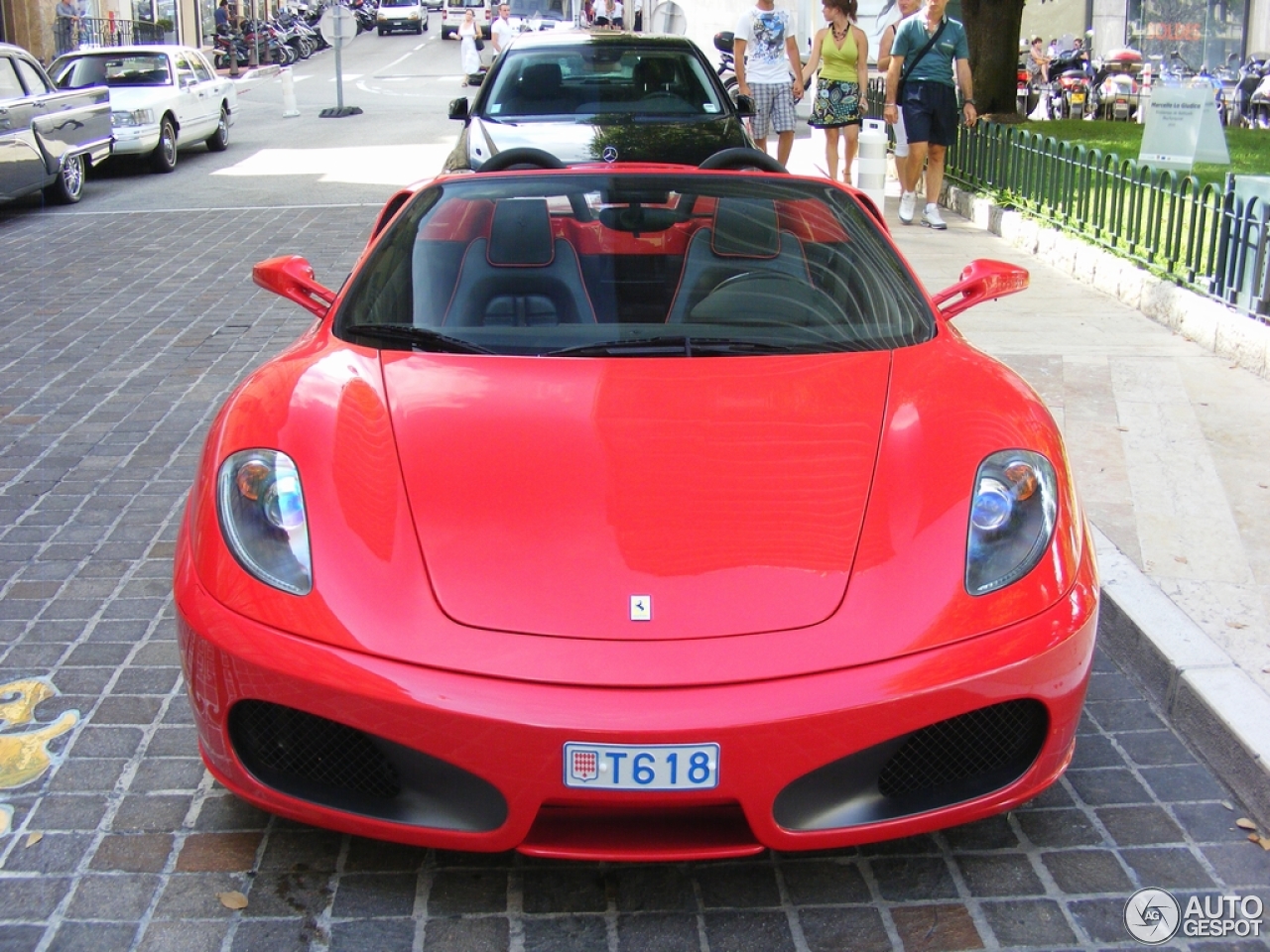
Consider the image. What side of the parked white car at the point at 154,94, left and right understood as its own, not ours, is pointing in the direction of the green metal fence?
left

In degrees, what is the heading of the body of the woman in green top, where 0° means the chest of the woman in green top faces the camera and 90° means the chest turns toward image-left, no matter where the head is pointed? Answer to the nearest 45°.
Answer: approximately 0°

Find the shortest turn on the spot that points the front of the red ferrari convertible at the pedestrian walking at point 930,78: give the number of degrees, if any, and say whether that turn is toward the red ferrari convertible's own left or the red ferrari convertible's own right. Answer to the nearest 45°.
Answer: approximately 180°

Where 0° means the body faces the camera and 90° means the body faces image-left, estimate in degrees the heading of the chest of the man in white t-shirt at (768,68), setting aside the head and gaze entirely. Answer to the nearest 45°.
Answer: approximately 0°

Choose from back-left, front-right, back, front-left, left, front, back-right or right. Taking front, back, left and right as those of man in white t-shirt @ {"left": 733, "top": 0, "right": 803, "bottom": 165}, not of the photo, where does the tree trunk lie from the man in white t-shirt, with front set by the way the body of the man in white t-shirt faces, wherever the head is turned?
back-left

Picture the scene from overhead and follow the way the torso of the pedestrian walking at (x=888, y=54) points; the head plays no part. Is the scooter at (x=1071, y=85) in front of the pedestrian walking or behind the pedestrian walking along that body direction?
behind

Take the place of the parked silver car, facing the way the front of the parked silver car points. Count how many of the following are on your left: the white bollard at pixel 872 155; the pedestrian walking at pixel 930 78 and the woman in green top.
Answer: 3
